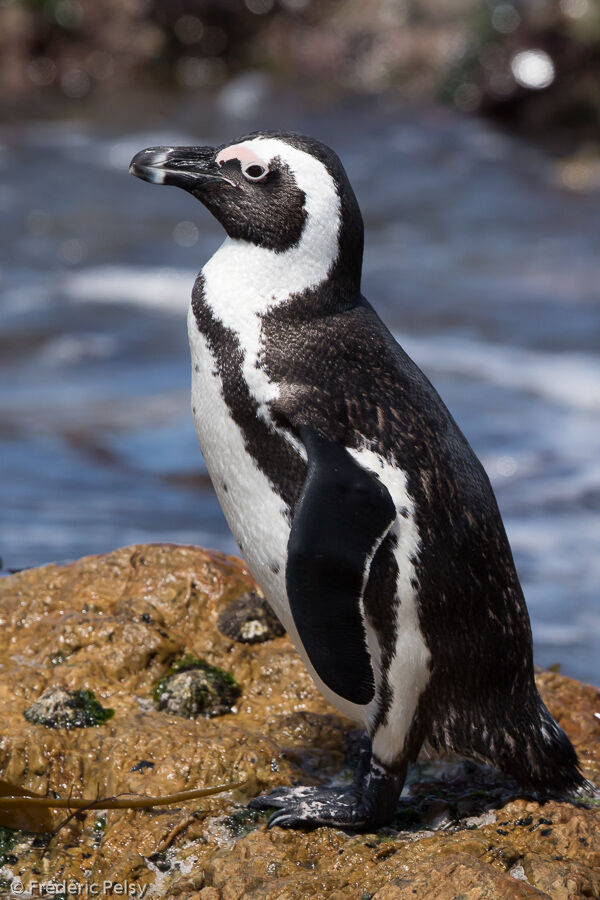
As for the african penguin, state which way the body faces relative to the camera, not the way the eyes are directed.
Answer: to the viewer's left

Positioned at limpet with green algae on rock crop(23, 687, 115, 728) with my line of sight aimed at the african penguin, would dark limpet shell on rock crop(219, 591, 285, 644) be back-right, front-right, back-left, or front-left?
front-left

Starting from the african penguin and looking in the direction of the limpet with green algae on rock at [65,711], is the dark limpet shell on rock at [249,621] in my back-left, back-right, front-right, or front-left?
front-right
